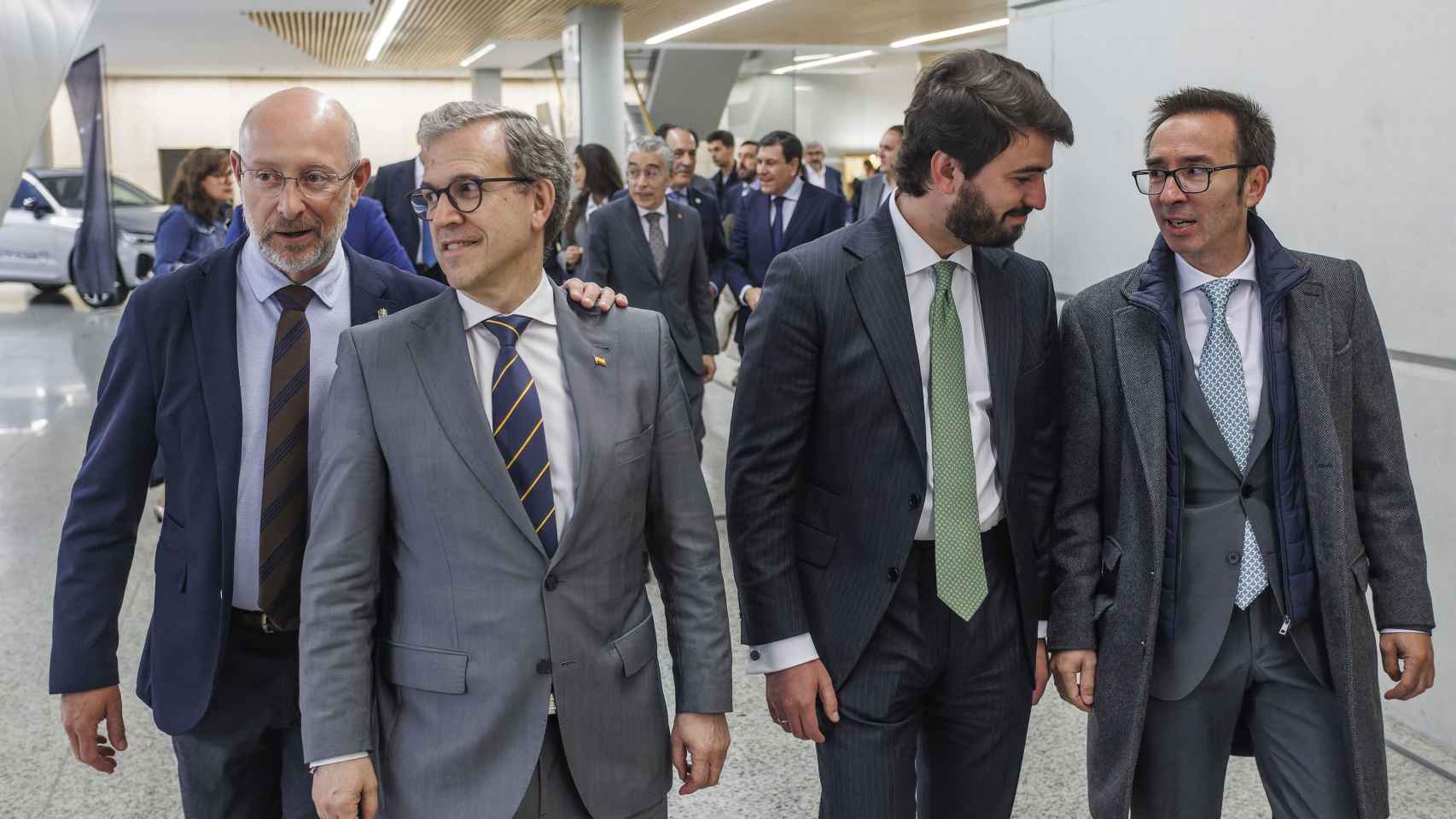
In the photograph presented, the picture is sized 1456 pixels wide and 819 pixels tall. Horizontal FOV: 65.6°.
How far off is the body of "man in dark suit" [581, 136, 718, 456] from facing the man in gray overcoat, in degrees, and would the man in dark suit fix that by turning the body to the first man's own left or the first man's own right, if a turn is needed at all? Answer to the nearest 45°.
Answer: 0° — they already face them

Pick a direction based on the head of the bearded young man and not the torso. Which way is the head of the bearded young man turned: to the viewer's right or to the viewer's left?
to the viewer's right

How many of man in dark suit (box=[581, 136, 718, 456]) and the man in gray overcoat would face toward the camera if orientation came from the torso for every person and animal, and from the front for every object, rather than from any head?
2

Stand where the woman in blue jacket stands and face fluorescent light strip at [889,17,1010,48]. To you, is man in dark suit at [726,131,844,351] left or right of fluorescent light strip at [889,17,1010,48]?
right

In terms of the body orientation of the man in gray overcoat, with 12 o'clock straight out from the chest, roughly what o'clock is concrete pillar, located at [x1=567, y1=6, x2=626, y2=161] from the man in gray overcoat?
The concrete pillar is roughly at 5 o'clock from the man in gray overcoat.

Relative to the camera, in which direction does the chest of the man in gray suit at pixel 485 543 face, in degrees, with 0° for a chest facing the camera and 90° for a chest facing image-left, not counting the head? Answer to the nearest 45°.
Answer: approximately 0°

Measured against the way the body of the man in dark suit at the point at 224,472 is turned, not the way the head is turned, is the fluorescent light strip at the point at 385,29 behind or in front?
behind

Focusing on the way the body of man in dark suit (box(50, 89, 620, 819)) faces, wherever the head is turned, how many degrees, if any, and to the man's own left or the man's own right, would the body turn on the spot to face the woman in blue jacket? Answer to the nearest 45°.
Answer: approximately 180°

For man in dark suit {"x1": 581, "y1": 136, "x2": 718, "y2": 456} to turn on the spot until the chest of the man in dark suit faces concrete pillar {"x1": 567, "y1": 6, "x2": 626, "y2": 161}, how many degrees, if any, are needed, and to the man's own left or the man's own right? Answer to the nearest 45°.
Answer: approximately 180°

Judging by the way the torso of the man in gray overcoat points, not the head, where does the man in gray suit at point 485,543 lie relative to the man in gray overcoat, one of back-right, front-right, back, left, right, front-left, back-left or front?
front-right

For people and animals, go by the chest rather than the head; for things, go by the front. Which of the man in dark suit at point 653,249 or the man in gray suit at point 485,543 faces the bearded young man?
the man in dark suit
